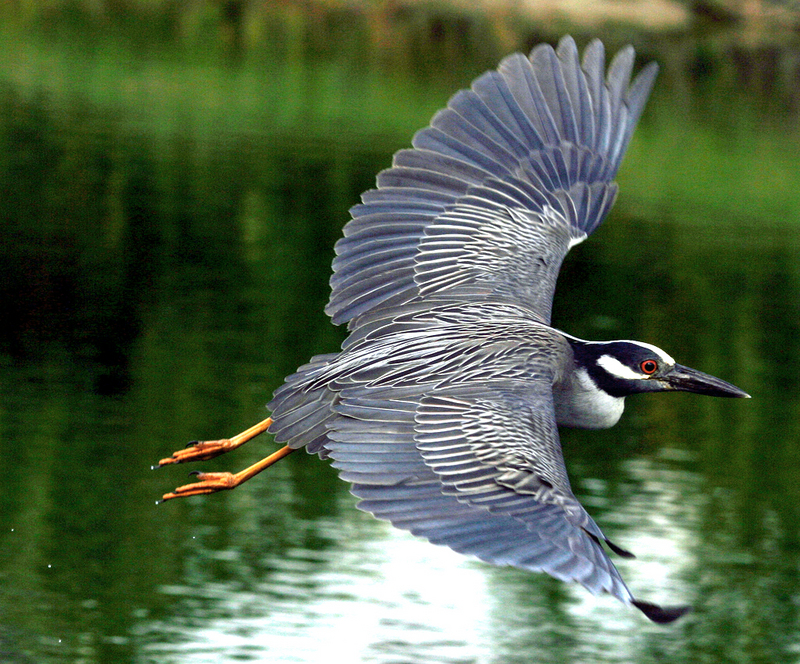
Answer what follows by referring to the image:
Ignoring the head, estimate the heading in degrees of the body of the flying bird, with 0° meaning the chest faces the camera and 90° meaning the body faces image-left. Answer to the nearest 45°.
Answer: approximately 270°
